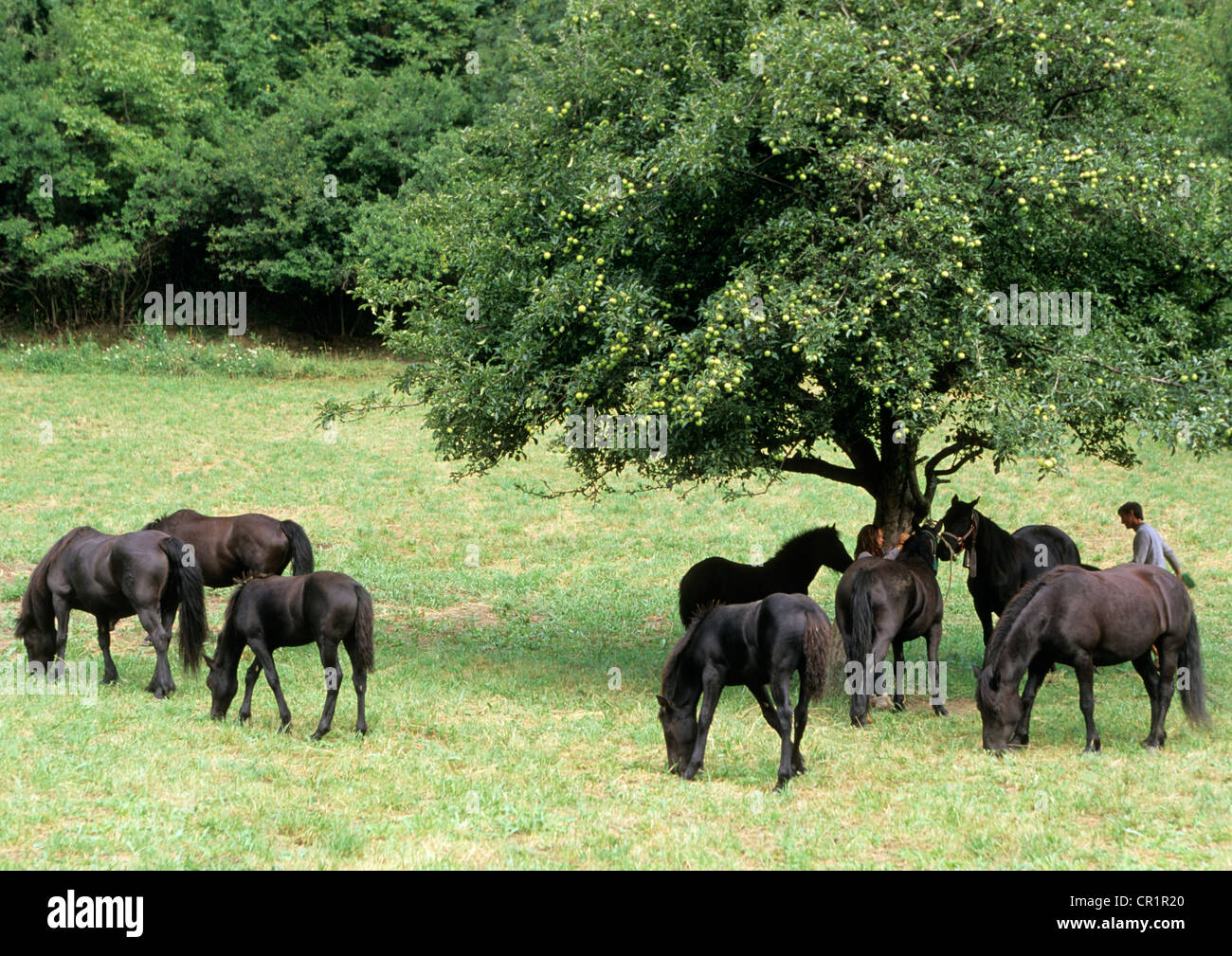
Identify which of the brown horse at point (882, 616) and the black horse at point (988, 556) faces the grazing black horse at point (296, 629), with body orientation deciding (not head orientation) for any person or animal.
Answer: the black horse

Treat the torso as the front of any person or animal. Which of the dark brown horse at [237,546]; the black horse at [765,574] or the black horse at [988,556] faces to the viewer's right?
the black horse at [765,574]

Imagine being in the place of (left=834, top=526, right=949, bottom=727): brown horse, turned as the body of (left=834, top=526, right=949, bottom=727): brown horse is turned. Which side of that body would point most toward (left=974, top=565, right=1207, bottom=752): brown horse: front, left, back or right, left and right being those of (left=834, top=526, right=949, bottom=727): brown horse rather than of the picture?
right

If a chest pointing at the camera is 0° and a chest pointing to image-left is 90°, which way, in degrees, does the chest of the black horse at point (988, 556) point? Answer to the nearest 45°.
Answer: approximately 45°

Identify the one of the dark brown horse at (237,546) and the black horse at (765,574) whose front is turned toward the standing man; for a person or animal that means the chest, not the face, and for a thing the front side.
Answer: the black horse at (765,574)

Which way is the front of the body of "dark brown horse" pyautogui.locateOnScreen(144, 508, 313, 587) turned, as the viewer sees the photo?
to the viewer's left

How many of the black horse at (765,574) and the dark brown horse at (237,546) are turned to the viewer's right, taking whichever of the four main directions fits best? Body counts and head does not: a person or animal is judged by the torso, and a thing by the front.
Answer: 1

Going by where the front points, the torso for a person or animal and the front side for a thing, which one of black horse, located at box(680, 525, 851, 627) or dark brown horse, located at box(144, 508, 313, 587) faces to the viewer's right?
black horse, located at box(680, 525, 851, 627)

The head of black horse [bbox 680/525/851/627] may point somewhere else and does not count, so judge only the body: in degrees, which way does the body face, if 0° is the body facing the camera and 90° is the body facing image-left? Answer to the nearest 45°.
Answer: approximately 270°
